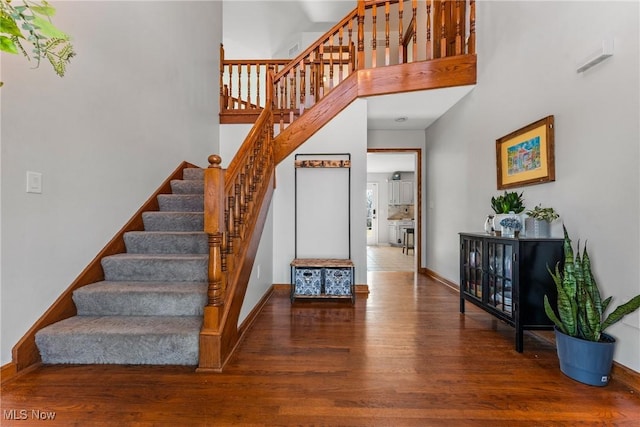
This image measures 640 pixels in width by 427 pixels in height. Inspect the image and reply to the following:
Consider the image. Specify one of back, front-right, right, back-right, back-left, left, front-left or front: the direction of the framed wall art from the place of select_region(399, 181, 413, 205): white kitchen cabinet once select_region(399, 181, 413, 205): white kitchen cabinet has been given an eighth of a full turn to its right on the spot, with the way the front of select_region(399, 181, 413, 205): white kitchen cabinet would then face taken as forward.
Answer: front-left

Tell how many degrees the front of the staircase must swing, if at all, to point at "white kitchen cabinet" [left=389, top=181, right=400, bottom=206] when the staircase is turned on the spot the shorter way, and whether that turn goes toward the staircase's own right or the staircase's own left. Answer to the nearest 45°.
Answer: approximately 135° to the staircase's own left

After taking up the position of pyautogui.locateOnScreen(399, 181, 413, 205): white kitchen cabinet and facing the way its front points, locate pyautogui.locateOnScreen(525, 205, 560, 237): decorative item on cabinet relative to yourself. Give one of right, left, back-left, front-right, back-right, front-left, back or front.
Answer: front

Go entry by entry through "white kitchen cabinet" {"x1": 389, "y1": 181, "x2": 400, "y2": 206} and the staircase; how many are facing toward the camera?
2

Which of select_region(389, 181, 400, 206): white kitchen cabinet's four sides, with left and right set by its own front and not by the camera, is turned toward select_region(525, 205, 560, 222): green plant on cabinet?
front

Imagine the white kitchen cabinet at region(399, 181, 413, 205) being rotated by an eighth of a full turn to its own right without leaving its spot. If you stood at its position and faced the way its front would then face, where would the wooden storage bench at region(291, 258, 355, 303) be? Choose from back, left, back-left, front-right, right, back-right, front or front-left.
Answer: front-left

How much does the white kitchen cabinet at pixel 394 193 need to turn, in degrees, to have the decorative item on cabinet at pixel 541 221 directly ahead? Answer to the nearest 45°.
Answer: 0° — it already faces it

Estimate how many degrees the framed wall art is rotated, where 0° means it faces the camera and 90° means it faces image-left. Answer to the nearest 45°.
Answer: approximately 45°

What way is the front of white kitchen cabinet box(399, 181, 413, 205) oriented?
toward the camera

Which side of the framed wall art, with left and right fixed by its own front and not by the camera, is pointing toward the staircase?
front
